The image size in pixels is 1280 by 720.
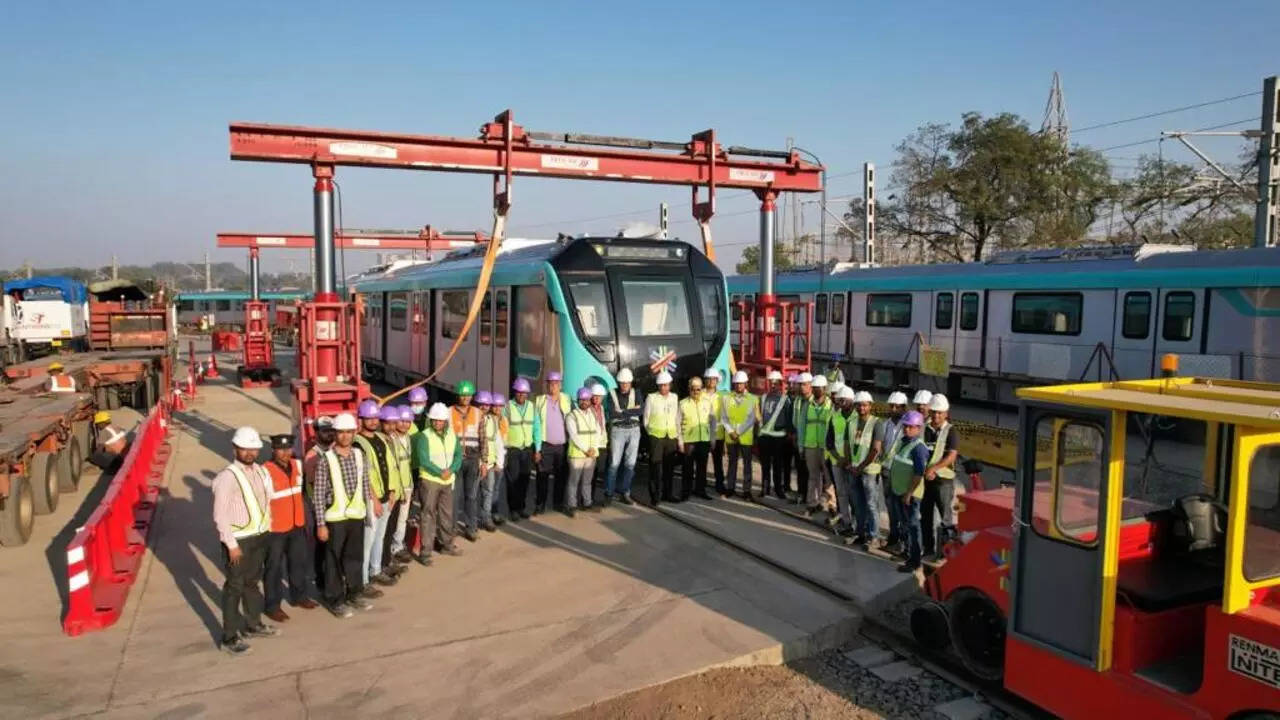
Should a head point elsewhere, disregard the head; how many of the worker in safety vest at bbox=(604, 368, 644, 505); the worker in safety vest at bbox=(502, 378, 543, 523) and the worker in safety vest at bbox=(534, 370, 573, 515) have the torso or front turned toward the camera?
3

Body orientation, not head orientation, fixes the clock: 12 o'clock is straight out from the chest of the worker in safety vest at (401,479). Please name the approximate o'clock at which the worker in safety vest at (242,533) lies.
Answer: the worker in safety vest at (242,533) is roughly at 3 o'clock from the worker in safety vest at (401,479).

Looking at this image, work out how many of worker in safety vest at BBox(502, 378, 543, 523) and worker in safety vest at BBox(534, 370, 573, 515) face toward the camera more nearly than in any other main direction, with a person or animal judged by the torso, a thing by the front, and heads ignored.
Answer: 2

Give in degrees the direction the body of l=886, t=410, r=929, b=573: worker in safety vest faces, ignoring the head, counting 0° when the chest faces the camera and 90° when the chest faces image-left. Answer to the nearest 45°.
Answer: approximately 45°

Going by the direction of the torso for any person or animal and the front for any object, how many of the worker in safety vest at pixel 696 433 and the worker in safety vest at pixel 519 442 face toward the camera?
2

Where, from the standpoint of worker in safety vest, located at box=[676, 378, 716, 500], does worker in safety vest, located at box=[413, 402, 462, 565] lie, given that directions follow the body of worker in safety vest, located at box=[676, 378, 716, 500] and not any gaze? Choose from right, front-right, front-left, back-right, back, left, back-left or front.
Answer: front-right

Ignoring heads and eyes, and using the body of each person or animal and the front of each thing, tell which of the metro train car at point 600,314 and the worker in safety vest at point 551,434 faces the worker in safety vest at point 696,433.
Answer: the metro train car

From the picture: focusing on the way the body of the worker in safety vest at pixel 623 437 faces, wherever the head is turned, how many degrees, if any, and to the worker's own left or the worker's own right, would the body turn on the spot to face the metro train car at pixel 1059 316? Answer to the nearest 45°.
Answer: approximately 135° to the worker's own left

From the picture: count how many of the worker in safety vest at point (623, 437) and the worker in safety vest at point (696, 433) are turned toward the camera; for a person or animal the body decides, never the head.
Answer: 2

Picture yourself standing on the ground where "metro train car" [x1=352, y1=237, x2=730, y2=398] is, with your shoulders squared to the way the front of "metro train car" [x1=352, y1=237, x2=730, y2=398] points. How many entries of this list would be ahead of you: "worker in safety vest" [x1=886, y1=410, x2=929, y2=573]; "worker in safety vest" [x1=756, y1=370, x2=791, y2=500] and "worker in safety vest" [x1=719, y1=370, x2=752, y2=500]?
3

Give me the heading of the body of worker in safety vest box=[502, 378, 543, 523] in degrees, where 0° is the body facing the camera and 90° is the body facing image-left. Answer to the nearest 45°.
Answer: approximately 0°

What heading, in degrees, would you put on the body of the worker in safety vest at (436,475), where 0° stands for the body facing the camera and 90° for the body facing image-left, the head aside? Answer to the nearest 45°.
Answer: approximately 315°
